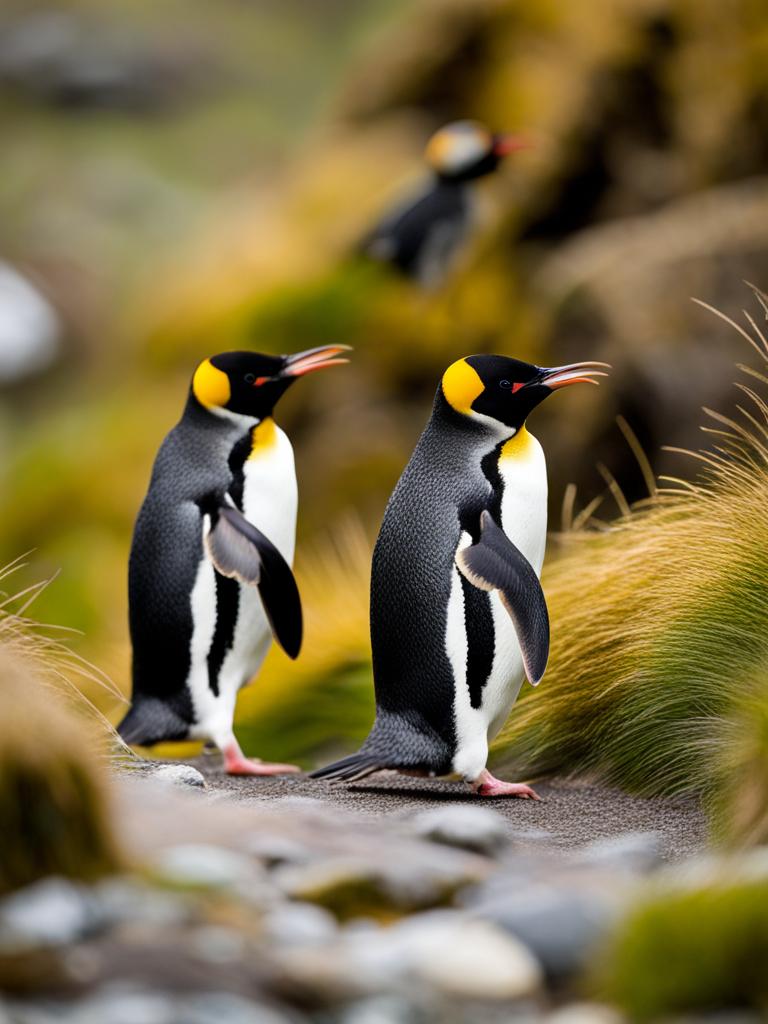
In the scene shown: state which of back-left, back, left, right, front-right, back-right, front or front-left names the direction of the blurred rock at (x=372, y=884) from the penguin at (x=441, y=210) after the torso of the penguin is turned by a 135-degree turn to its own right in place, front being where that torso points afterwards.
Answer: front-left

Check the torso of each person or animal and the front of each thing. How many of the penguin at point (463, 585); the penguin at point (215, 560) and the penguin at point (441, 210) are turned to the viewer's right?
3

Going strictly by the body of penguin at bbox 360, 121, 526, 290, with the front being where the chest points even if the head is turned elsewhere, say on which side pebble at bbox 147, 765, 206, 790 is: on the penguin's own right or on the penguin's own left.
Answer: on the penguin's own right

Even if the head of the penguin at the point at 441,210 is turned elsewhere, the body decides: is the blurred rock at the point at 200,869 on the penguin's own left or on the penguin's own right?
on the penguin's own right

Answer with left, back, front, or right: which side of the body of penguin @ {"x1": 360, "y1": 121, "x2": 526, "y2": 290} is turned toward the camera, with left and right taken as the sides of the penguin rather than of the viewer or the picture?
right

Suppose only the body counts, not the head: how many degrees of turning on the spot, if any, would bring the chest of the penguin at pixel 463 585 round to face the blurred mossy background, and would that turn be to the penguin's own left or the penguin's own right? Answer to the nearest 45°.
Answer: approximately 90° to the penguin's own left

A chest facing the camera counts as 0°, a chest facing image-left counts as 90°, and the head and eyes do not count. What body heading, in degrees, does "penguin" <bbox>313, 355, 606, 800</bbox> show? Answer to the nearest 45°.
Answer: approximately 270°

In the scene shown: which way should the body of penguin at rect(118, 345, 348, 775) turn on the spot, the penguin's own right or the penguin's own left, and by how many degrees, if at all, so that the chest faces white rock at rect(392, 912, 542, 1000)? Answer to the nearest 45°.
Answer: approximately 90° to the penguin's own right

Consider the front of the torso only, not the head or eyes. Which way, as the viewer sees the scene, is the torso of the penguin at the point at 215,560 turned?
to the viewer's right

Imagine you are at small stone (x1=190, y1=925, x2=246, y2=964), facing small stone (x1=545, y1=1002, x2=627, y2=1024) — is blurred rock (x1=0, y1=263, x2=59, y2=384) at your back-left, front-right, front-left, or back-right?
back-left

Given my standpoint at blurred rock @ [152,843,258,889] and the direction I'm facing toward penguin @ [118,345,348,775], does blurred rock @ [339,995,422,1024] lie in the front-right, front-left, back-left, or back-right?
back-right

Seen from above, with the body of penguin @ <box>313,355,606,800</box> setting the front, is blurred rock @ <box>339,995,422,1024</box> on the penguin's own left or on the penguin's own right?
on the penguin's own right

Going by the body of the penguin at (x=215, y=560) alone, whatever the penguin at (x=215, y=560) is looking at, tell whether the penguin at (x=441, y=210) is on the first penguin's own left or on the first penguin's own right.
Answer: on the first penguin's own left
